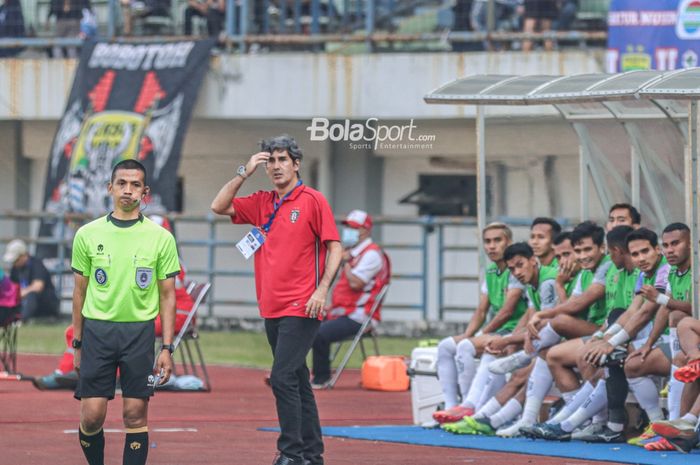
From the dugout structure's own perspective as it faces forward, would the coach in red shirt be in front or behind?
in front

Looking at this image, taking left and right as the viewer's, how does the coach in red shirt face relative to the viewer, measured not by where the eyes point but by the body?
facing the viewer and to the left of the viewer

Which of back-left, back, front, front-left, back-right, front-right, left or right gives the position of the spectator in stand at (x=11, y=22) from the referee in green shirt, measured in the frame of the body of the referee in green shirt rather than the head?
back

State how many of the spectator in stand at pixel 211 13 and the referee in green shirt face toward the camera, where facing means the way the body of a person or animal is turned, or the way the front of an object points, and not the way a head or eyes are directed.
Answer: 2

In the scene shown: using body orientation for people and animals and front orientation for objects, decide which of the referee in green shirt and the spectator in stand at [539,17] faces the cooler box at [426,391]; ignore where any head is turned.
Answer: the spectator in stand

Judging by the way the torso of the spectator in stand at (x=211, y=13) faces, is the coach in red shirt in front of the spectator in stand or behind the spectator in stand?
in front

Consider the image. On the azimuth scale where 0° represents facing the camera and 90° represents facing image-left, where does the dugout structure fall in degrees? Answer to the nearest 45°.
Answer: approximately 45°

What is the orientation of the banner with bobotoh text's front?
toward the camera

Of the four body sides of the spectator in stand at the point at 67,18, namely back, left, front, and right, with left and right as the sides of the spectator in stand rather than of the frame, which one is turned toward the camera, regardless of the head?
front

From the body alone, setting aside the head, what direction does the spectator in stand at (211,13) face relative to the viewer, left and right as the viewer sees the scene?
facing the viewer

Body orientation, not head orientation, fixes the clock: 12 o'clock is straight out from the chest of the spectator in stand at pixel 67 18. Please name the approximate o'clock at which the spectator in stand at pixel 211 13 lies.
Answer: the spectator in stand at pixel 211 13 is roughly at 10 o'clock from the spectator in stand at pixel 67 18.
